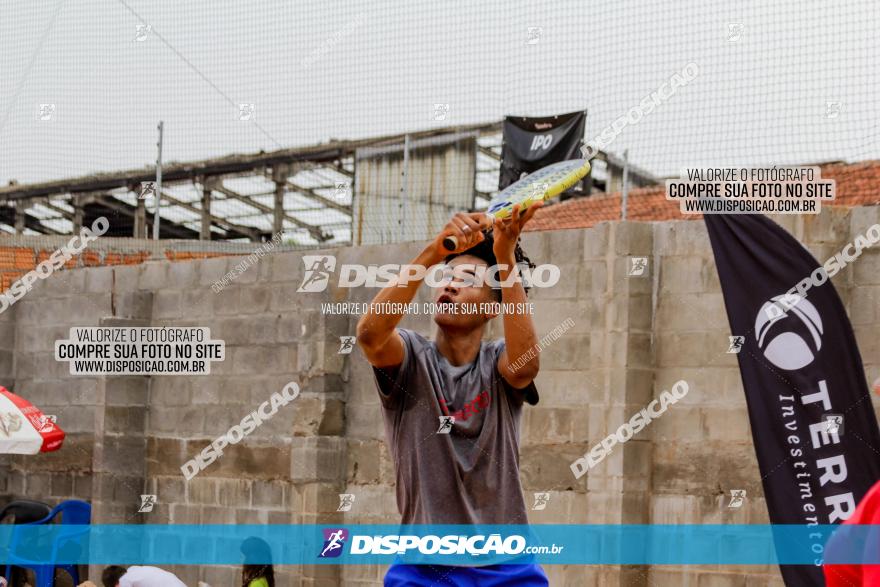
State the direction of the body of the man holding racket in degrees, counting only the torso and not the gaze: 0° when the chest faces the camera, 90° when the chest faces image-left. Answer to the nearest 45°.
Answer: approximately 0°

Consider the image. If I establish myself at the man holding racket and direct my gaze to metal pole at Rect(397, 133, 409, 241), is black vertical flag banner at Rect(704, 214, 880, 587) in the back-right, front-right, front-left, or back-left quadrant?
front-right

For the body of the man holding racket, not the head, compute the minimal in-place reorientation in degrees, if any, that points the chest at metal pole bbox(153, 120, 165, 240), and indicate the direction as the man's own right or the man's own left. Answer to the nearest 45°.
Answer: approximately 180°

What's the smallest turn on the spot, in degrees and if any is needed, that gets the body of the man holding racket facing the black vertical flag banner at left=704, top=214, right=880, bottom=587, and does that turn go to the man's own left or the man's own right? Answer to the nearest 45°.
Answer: approximately 135° to the man's own left

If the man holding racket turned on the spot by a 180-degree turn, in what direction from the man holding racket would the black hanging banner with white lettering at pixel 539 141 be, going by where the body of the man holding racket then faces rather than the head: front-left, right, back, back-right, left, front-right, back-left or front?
front

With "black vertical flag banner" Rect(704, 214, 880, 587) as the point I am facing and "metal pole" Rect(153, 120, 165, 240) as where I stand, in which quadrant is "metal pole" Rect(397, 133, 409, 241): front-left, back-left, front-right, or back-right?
front-left

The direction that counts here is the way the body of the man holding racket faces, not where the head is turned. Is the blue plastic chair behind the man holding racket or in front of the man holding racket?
behind

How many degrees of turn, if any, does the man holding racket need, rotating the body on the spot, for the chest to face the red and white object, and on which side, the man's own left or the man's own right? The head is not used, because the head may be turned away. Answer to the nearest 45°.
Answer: approximately 135° to the man's own right

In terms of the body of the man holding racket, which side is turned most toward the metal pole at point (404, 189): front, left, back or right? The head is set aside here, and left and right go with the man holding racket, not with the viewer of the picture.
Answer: back
